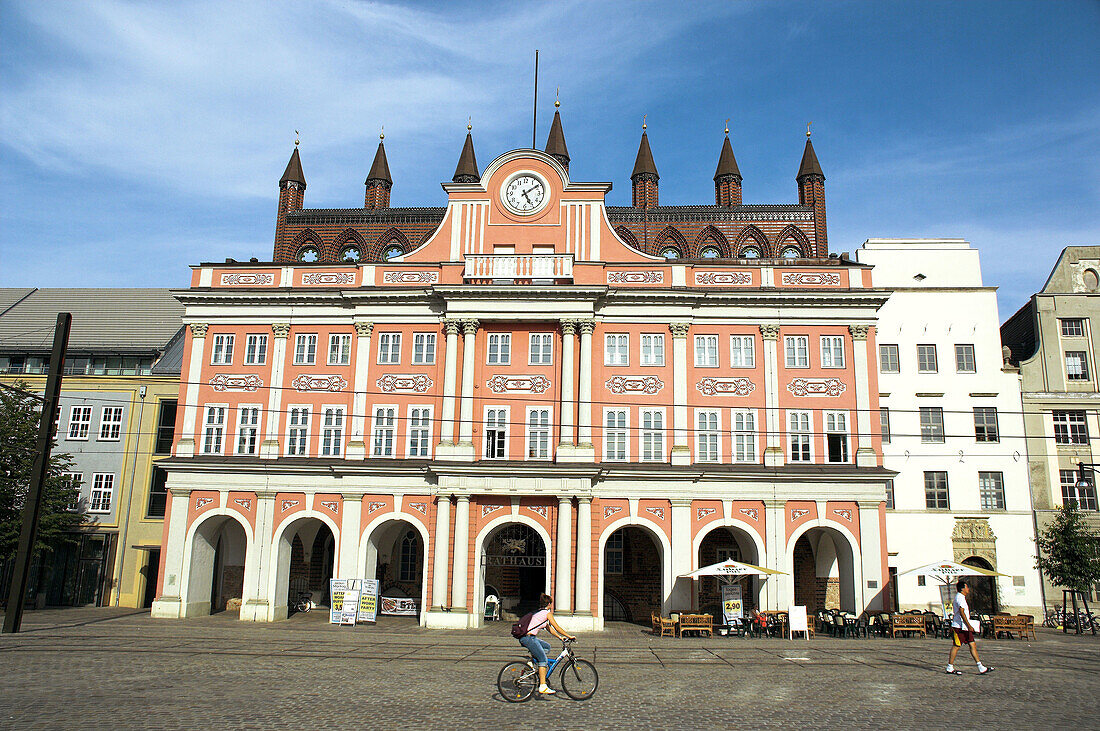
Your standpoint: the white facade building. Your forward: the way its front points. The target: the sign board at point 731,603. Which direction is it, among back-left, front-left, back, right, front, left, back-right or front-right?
front-right

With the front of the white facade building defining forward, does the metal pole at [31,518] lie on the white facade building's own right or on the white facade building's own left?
on the white facade building's own right

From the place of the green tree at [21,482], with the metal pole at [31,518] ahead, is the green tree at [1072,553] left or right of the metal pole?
left

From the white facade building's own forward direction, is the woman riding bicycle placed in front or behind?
in front

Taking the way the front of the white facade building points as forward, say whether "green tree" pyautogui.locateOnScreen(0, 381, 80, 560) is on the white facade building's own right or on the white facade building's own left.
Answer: on the white facade building's own right

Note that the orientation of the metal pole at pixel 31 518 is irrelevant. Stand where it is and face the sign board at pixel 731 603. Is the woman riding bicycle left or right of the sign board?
right

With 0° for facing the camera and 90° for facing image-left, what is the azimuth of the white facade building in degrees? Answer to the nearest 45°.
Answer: approximately 0°
